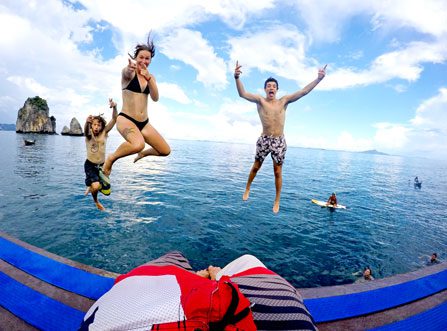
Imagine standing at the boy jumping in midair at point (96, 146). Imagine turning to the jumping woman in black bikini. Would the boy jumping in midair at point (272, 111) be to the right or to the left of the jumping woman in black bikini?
left

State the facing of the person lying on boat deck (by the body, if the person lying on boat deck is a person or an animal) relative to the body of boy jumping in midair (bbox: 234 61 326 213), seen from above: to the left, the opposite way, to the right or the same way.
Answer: the opposite way

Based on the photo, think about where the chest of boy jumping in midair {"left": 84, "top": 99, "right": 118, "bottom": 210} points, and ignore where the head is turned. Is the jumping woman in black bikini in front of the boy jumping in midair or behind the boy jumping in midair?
in front

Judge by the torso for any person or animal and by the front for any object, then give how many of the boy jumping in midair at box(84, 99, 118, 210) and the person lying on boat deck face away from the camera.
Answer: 1

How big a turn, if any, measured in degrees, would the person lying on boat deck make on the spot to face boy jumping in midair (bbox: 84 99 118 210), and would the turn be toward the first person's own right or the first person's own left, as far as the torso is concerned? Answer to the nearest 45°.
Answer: approximately 45° to the first person's own left

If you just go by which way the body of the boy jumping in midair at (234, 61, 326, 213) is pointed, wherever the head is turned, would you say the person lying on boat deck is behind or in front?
in front

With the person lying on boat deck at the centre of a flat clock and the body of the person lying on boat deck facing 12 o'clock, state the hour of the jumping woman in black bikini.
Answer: The jumping woman in black bikini is roughly at 11 o'clock from the person lying on boat deck.

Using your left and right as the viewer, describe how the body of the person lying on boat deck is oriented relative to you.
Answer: facing away from the viewer

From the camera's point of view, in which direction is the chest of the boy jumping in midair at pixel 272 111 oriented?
toward the camera

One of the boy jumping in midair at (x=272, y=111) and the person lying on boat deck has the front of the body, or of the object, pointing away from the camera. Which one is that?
the person lying on boat deck
